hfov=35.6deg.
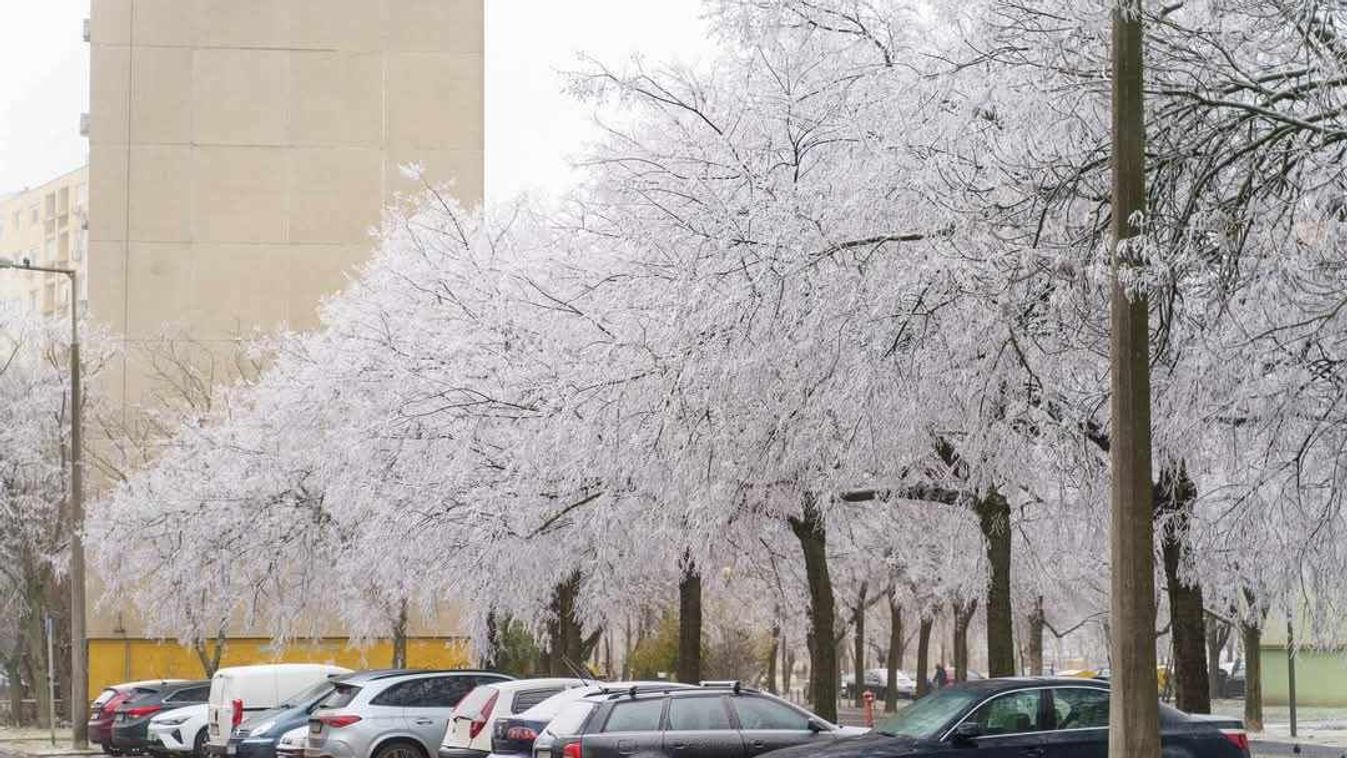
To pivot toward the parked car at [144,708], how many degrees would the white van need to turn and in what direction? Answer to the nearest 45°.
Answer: approximately 45° to its left

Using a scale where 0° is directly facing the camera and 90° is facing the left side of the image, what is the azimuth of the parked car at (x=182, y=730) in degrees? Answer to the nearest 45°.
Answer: approximately 45°

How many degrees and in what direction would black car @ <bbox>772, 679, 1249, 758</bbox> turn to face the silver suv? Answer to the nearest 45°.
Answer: approximately 45° to its right

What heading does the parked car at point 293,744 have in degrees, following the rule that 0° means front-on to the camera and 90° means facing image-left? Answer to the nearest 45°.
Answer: approximately 45°

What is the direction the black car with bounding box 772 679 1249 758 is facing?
to the viewer's left

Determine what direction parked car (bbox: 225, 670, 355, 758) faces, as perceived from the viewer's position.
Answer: facing the viewer and to the left of the viewer

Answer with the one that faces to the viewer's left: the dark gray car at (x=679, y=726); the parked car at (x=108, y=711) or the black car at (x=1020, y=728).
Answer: the black car at (x=1020, y=728)

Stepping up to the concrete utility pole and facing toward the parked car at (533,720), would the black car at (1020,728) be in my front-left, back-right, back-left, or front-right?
front-right

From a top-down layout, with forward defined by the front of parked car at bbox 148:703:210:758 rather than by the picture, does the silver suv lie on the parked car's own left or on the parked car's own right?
on the parked car's own left

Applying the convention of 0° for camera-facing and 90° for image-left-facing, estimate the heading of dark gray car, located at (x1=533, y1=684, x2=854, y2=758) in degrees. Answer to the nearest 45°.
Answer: approximately 225°

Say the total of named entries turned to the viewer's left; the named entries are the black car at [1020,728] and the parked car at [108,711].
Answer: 1

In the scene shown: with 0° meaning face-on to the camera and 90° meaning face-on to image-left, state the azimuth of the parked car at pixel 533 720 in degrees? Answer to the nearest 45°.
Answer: approximately 225°

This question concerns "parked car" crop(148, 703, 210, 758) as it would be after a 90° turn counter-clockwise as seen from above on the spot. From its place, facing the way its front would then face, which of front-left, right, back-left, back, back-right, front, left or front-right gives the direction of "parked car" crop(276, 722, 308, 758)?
front-right

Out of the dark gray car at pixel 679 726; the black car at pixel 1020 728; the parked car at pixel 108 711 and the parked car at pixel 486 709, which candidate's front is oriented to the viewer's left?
the black car at pixel 1020 728

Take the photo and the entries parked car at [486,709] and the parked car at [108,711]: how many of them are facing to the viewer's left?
0

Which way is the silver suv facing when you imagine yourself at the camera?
facing away from the viewer and to the right of the viewer

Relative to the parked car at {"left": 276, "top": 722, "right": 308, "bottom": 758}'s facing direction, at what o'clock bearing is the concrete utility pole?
The concrete utility pole is roughly at 10 o'clock from the parked car.

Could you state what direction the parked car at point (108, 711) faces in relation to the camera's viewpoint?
facing away from the viewer and to the right of the viewer

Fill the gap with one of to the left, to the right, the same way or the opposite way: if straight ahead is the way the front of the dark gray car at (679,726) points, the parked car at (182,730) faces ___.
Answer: the opposite way
